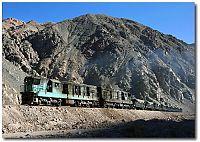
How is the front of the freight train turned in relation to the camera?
facing the viewer and to the left of the viewer
